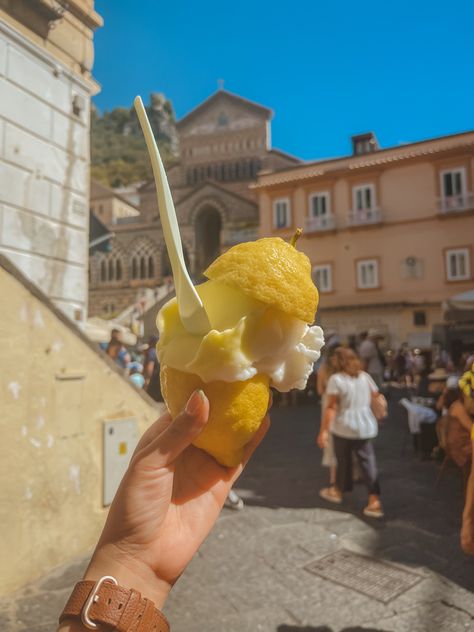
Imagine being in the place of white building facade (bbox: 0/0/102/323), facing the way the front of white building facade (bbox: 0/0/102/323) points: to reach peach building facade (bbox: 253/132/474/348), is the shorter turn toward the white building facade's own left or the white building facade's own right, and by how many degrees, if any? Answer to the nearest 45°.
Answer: approximately 90° to the white building facade's own left

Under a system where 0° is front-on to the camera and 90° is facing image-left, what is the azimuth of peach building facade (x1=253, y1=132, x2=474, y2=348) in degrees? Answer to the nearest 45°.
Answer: approximately 45°

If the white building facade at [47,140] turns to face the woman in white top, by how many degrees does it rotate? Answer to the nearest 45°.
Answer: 0° — it already faces them

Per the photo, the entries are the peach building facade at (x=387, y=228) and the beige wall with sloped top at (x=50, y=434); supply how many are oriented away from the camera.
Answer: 0
